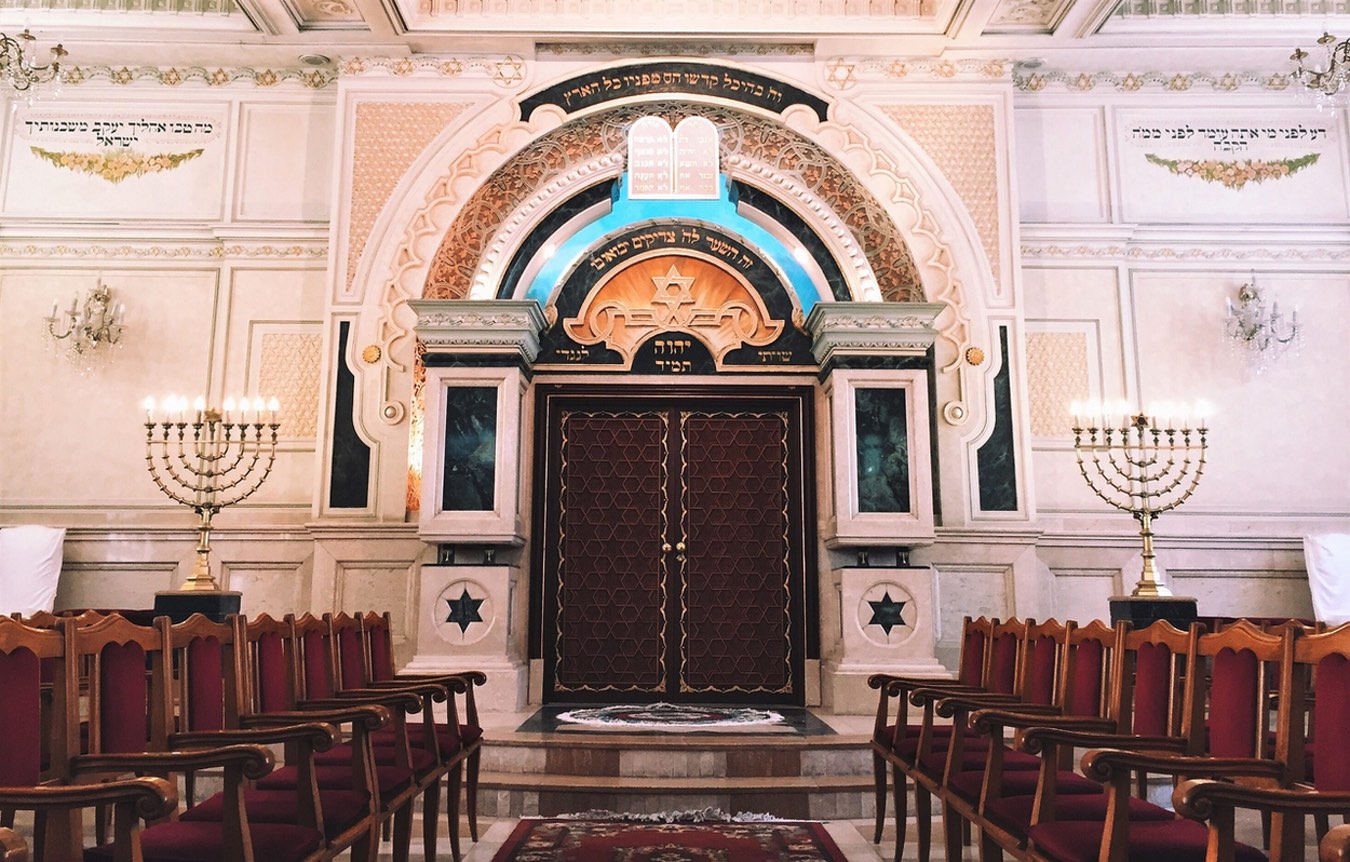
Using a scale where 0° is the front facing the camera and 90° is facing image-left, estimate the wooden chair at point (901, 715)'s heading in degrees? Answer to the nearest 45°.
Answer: approximately 90°

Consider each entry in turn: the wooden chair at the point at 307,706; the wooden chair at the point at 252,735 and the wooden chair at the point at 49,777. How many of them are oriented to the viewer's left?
0

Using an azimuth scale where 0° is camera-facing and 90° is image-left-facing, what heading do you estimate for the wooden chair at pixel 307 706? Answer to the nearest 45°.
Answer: approximately 315°

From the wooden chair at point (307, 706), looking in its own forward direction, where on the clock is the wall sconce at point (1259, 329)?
The wall sconce is roughly at 10 o'clock from the wooden chair.

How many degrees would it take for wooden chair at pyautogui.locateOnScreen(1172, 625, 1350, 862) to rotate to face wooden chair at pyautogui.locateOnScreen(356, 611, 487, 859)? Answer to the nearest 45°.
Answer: approximately 45° to its right

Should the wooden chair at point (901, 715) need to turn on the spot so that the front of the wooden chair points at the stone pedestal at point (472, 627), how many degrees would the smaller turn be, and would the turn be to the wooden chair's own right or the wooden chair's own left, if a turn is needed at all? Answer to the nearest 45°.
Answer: approximately 45° to the wooden chair's own right

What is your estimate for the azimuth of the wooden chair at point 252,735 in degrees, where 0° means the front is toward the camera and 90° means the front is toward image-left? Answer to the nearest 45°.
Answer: approximately 315°

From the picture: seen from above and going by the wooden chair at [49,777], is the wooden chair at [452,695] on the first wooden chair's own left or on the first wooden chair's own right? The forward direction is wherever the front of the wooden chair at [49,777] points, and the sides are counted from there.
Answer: on the first wooden chair's own left
